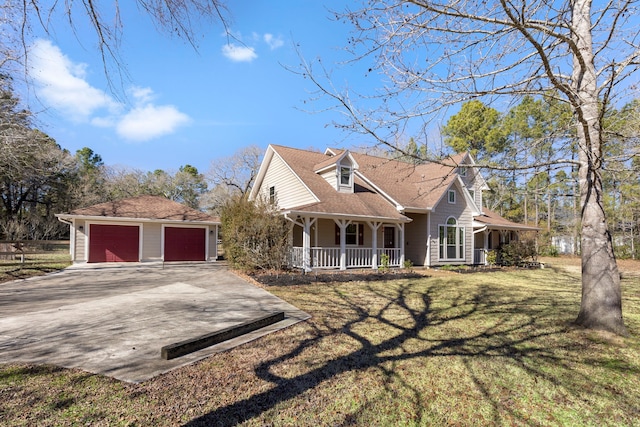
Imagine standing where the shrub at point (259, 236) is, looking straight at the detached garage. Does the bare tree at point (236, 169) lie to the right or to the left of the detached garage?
right

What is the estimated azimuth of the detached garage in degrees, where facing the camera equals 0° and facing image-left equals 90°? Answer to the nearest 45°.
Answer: approximately 0°

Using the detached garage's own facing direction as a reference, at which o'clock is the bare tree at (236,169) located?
The bare tree is roughly at 7 o'clock from the detached garage.

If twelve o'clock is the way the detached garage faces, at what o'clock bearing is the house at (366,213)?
The house is roughly at 10 o'clock from the detached garage.

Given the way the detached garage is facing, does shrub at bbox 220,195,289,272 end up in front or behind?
in front

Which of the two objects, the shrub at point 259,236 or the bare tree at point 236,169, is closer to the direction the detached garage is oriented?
the shrub
